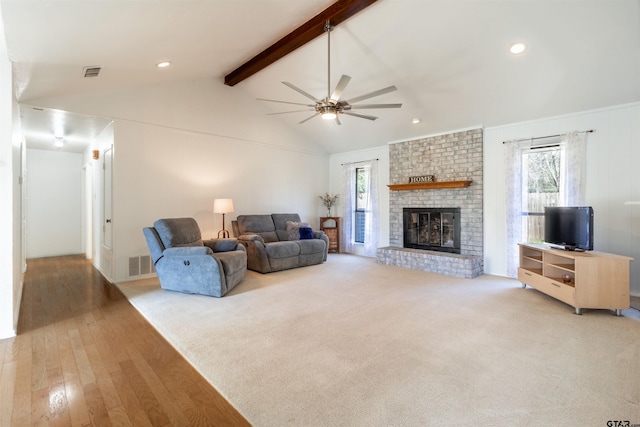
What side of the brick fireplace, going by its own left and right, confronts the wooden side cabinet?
right

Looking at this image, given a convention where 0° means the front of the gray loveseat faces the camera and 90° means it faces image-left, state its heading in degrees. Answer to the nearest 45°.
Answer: approximately 315°

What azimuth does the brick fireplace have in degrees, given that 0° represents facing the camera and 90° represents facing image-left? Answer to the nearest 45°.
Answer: approximately 45°

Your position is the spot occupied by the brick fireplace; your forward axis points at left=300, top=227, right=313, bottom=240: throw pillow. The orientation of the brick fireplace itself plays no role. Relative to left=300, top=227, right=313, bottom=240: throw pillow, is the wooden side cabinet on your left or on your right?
right

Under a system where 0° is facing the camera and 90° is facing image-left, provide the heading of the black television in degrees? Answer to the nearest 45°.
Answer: approximately 45°

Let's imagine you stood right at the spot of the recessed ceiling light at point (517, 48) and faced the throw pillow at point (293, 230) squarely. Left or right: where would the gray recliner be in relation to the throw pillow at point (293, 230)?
left

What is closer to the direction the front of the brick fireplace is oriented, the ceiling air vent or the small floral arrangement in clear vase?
the ceiling air vent

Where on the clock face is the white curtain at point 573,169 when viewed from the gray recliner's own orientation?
The white curtain is roughly at 11 o'clock from the gray recliner.

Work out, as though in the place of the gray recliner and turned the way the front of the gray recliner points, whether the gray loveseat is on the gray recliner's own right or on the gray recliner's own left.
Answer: on the gray recliner's own left

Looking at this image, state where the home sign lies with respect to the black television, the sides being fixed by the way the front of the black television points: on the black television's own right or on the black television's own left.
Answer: on the black television's own right
